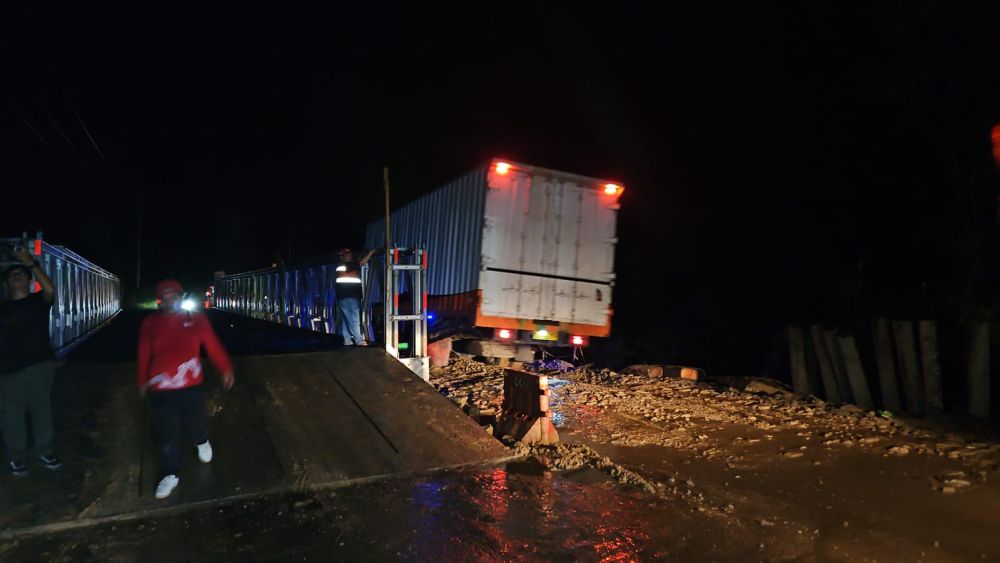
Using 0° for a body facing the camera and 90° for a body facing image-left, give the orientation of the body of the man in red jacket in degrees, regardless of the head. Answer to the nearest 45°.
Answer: approximately 0°

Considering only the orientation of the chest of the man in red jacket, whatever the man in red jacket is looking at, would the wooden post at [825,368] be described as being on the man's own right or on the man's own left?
on the man's own left

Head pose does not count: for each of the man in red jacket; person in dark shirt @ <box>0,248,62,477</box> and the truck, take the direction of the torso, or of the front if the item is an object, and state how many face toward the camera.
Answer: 2

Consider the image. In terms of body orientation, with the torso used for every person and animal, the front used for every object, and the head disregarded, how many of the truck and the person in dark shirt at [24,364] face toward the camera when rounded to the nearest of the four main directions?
1

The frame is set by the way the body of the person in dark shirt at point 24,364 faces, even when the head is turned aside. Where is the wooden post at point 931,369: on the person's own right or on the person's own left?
on the person's own left

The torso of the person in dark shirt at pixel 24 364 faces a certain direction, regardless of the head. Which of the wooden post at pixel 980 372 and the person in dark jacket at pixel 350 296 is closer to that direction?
the wooden post

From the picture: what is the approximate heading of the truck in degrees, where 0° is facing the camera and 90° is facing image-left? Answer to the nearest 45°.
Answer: approximately 135°

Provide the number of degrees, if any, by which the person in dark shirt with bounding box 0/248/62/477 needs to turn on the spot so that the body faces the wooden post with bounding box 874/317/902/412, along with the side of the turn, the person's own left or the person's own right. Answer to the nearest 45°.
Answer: approximately 90° to the person's own left

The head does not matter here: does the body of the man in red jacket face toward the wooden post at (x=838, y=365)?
no

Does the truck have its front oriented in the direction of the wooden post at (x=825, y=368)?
no

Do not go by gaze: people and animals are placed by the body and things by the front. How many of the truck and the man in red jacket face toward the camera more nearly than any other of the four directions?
1

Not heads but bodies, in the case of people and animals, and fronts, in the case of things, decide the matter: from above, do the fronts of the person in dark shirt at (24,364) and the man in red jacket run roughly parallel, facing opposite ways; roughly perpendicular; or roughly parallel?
roughly parallel

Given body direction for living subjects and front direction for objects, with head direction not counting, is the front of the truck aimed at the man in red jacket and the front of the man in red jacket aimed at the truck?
no

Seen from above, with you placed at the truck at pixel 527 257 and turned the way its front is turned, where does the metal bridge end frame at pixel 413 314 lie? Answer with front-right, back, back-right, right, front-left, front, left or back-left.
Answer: left

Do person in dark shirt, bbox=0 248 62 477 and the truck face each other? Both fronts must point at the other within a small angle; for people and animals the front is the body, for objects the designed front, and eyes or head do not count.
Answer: no

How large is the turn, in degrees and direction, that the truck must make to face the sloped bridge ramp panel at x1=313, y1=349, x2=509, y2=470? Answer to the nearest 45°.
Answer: approximately 135° to its left

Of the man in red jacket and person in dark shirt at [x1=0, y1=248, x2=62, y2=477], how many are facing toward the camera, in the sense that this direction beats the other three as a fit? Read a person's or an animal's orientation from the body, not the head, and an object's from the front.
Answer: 2

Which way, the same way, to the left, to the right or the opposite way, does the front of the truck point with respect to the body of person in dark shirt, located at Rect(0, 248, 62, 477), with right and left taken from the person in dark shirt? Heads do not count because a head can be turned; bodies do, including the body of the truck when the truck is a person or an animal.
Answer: the opposite way

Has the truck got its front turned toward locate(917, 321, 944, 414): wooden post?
no

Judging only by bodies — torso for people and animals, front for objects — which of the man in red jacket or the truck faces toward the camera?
the man in red jacket

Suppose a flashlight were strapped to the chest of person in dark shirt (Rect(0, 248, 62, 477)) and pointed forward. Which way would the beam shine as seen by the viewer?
toward the camera
